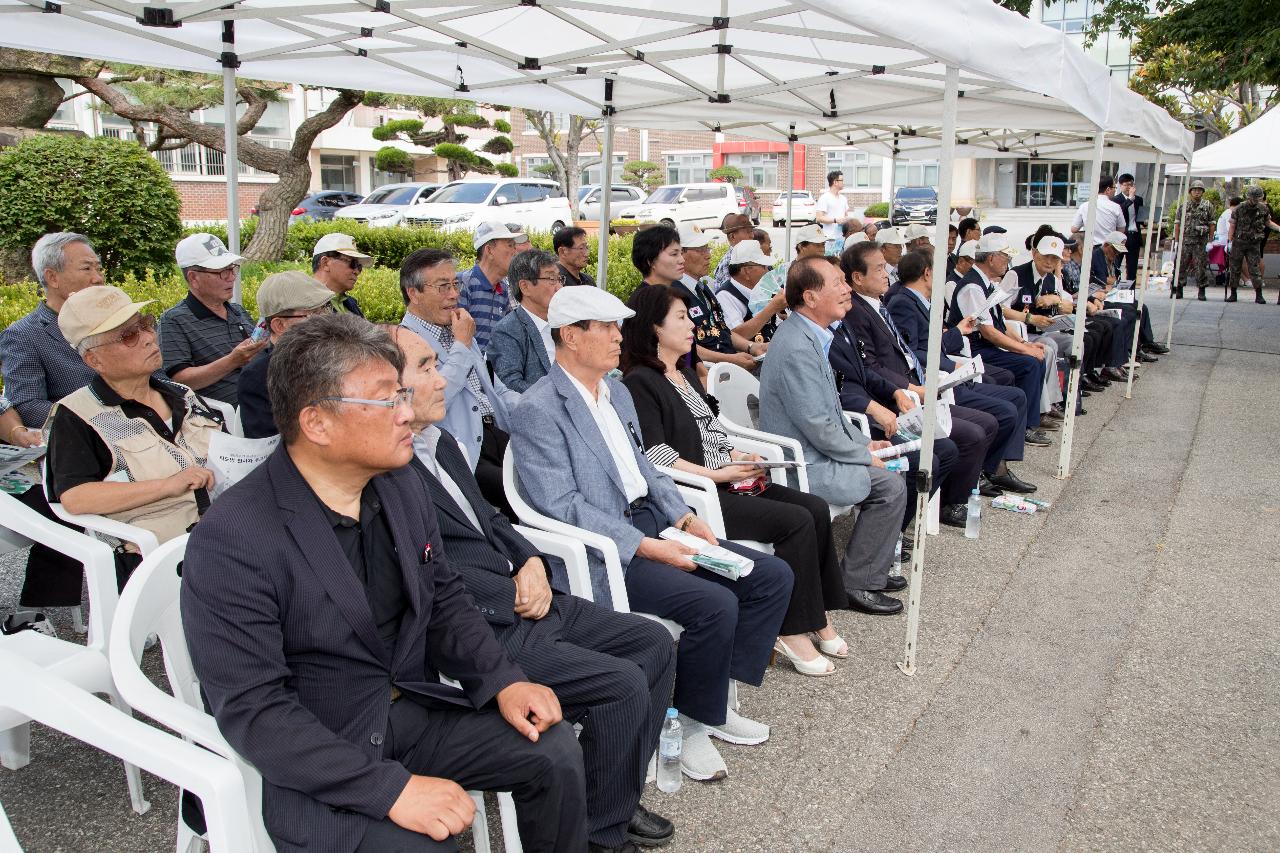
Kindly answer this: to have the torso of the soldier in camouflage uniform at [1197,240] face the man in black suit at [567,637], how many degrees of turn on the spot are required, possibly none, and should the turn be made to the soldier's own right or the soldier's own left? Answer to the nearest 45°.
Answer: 0° — they already face them

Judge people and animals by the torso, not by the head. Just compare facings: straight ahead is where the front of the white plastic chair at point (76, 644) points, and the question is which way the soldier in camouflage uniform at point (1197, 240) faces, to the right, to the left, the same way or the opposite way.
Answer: to the right

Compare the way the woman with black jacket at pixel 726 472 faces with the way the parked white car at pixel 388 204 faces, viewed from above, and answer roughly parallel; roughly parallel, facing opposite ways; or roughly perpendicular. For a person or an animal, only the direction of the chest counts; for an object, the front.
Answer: roughly perpendicular

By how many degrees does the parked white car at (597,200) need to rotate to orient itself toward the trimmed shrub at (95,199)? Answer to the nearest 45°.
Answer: approximately 45° to its left

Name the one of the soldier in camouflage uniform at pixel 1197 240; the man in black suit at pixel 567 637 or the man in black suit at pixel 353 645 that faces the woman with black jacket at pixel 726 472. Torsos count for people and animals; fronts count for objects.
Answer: the soldier in camouflage uniform

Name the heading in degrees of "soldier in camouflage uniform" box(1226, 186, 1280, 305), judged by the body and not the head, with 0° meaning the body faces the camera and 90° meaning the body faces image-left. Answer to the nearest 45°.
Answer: approximately 0°

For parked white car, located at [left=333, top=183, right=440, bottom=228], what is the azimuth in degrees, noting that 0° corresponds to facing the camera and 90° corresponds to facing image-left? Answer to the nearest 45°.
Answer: approximately 45°

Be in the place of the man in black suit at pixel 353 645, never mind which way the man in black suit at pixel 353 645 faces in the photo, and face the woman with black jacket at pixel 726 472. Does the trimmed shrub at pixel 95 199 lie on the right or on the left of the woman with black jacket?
left

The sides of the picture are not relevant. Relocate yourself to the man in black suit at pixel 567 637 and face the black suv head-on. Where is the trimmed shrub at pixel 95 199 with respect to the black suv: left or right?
left

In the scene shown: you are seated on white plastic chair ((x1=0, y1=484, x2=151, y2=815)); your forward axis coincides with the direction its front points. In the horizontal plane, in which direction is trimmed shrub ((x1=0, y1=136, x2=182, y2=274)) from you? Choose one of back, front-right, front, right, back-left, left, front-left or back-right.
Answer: back-left

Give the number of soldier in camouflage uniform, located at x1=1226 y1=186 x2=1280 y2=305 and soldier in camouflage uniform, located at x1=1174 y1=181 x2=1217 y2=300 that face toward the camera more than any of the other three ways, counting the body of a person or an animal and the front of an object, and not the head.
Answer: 2

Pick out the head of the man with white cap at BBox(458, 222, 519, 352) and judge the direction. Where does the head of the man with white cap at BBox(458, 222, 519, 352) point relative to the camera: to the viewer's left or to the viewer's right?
to the viewer's right
